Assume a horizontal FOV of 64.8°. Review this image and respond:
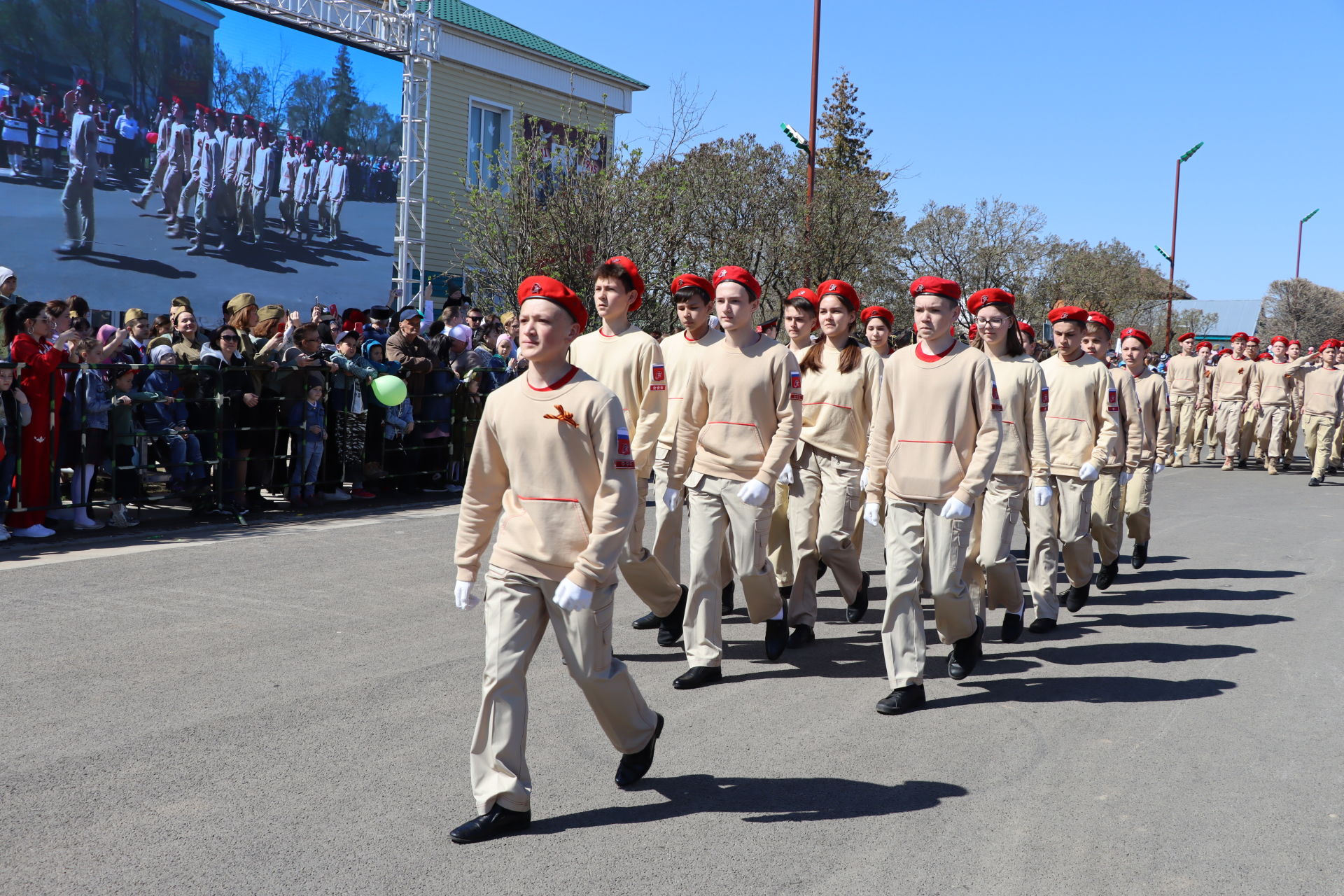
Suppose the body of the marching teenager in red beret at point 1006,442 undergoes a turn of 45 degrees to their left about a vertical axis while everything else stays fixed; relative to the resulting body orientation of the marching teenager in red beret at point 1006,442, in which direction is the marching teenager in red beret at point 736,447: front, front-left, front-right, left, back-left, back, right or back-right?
front-right

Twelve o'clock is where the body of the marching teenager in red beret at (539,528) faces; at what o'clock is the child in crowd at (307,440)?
The child in crowd is roughly at 4 o'clock from the marching teenager in red beret.

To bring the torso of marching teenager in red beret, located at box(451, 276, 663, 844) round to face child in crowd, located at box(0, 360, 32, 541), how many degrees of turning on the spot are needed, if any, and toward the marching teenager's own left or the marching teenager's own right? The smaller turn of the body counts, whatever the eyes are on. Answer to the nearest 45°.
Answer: approximately 90° to the marching teenager's own right

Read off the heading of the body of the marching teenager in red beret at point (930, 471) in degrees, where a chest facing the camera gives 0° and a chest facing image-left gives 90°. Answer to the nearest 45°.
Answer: approximately 45°

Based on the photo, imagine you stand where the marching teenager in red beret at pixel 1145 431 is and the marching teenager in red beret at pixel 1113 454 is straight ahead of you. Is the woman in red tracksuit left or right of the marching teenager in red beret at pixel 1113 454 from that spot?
right

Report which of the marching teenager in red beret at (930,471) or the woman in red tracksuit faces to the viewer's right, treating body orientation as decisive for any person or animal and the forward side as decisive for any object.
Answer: the woman in red tracksuit

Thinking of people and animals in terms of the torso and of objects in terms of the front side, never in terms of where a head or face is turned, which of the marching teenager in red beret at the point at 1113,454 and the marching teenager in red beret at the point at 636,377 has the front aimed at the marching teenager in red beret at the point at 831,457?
the marching teenager in red beret at the point at 1113,454

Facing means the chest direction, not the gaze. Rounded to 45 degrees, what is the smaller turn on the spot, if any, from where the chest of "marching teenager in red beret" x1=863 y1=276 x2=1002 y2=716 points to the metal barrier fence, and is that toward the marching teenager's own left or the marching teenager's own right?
approximately 90° to the marching teenager's own right

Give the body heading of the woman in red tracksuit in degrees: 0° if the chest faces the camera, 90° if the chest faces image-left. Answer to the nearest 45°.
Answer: approximately 270°

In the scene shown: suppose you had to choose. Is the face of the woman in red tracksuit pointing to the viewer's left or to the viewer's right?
to the viewer's right

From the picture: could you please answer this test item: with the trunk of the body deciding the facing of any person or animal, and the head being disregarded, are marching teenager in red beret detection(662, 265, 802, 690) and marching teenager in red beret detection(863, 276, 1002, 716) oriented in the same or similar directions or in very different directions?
same or similar directions

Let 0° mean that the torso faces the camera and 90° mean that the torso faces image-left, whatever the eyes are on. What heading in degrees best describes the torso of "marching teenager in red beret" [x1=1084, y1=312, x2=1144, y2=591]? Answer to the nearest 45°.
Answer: approximately 45°

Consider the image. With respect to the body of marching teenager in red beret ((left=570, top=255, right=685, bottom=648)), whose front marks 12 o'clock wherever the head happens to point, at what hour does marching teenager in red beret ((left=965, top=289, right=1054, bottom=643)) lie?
marching teenager in red beret ((left=965, top=289, right=1054, bottom=643)) is roughly at 7 o'clock from marching teenager in red beret ((left=570, top=255, right=685, bottom=648)).

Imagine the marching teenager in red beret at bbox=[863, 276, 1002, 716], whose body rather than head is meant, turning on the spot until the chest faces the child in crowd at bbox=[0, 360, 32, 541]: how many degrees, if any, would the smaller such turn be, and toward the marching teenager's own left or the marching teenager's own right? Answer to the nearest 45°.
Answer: approximately 45° to the marching teenager's own right

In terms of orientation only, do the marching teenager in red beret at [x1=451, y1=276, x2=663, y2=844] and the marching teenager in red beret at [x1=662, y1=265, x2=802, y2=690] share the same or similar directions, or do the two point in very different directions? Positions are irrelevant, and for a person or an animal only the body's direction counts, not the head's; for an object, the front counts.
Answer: same or similar directions

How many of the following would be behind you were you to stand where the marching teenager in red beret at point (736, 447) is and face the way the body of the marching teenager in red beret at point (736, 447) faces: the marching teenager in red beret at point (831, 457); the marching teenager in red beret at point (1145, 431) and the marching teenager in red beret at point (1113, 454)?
3
